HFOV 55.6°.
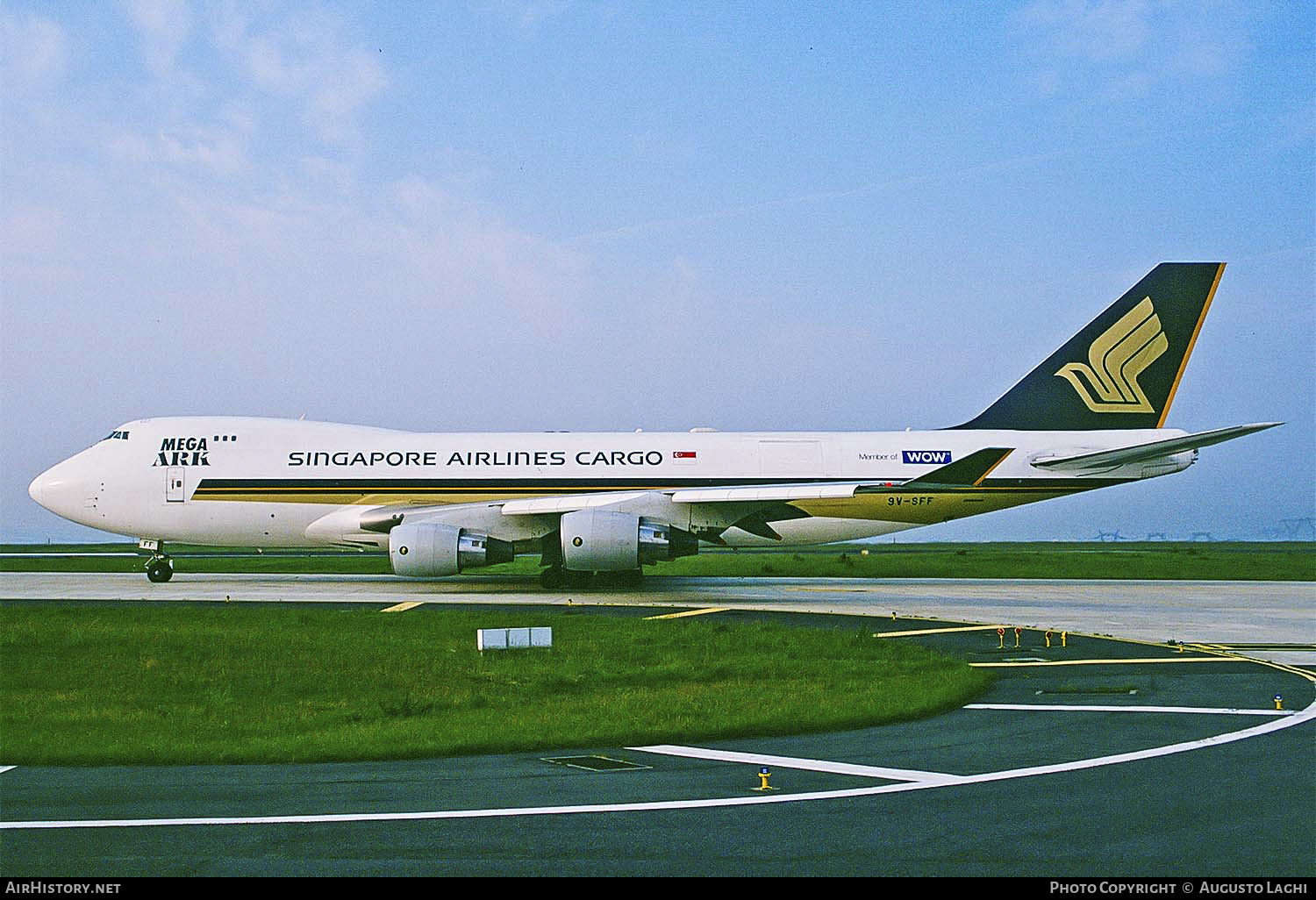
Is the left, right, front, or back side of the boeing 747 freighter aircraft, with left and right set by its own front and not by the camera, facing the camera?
left
